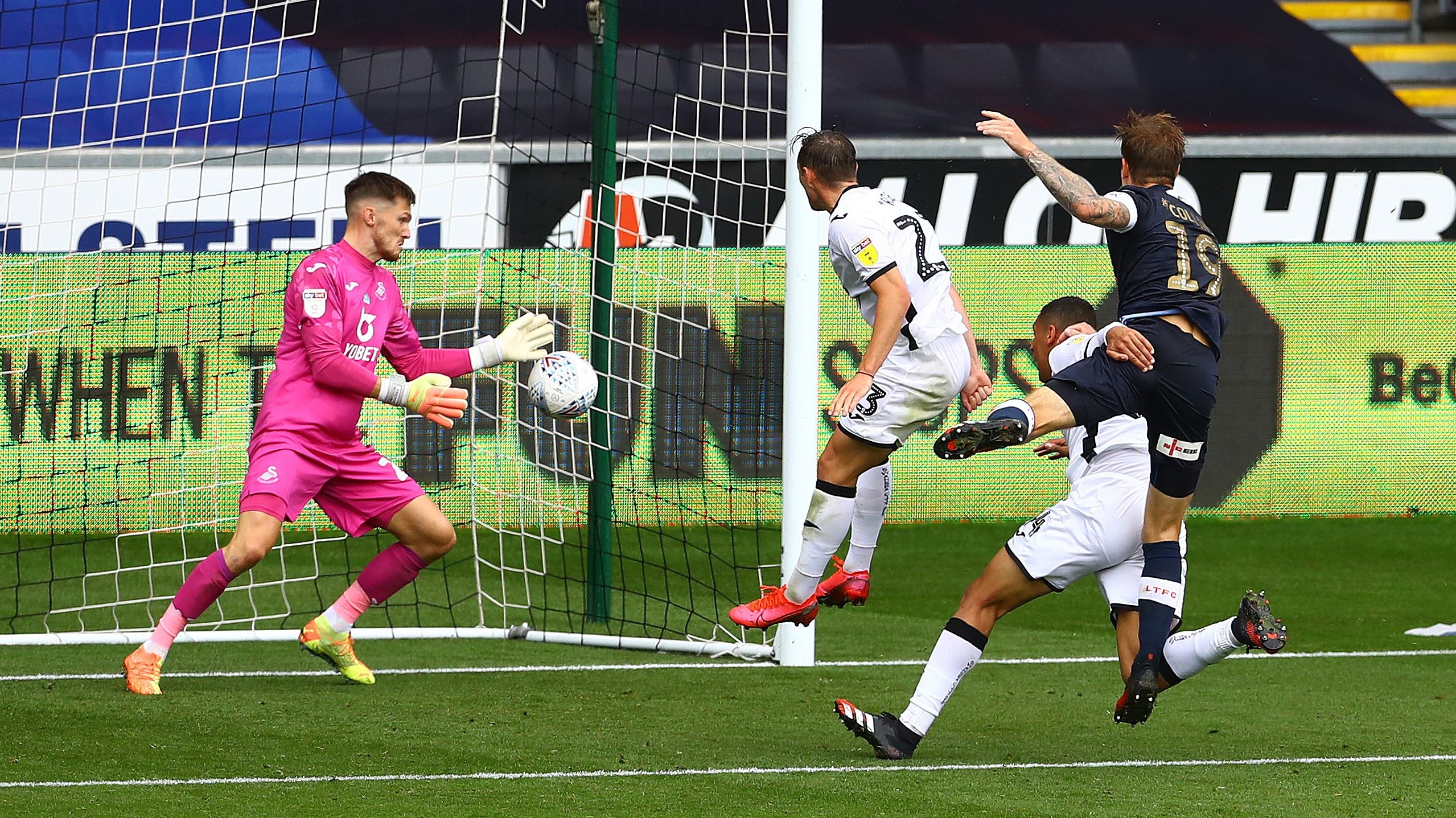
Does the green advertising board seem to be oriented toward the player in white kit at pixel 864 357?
yes

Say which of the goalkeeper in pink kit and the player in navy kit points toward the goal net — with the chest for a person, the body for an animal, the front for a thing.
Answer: the player in navy kit

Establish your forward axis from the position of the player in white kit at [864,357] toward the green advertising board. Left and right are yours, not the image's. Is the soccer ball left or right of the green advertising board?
left

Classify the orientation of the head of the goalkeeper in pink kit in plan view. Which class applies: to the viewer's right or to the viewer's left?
to the viewer's right

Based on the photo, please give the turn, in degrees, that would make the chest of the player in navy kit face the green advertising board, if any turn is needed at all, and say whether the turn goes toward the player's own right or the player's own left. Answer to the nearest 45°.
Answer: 0° — they already face it

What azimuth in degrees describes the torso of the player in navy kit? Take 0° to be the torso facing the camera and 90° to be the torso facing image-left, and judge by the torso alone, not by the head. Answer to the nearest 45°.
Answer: approximately 135°

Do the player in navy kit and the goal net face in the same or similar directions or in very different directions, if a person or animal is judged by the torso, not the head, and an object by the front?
very different directions

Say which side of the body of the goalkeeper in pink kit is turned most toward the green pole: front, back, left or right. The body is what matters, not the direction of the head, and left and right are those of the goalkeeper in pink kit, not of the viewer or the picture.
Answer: left

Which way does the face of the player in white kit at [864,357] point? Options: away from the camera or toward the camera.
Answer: away from the camera

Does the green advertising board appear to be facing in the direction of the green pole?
yes

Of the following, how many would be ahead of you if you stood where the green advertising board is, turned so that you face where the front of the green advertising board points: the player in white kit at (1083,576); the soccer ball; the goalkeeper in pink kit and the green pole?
4

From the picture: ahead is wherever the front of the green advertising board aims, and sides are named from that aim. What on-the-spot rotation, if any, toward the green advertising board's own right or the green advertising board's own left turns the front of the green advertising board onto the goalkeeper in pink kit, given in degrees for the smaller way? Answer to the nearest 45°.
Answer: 0° — it already faces them
